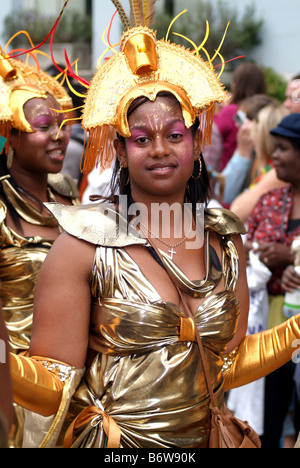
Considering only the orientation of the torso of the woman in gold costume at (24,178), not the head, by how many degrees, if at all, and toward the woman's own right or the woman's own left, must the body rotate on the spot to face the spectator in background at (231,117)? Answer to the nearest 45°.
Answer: approximately 90° to the woman's own left

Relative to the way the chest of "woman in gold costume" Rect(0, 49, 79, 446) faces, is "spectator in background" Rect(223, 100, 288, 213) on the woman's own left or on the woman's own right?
on the woman's own left

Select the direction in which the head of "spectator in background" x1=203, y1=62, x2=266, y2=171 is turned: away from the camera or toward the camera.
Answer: away from the camera

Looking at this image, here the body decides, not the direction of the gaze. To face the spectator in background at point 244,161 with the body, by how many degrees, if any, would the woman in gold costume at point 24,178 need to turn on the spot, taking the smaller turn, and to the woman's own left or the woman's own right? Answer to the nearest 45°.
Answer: approximately 90° to the woman's own left

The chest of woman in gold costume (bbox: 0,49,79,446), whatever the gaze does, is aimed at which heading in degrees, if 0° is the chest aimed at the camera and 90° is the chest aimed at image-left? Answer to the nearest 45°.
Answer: approximately 315°
